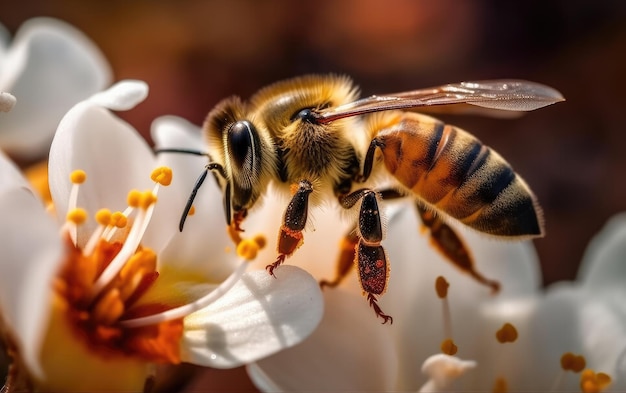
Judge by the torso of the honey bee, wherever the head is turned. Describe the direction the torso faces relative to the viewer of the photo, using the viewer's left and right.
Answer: facing to the left of the viewer
